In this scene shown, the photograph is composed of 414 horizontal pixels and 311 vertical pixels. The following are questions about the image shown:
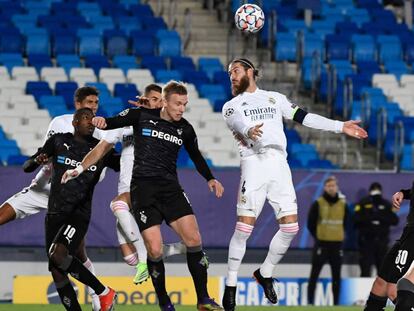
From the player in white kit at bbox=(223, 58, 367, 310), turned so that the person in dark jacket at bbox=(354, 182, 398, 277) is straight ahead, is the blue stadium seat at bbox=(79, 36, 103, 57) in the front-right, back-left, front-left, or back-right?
front-left

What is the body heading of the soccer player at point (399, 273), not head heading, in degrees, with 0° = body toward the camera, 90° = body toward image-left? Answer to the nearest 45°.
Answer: approximately 45°

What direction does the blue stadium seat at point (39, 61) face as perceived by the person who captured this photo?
facing the viewer

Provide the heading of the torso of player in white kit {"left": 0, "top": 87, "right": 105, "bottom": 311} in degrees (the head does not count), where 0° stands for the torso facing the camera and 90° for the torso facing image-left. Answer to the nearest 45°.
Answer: approximately 315°

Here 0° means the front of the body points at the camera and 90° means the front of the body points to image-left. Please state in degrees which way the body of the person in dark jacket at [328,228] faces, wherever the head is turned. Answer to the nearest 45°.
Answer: approximately 0°

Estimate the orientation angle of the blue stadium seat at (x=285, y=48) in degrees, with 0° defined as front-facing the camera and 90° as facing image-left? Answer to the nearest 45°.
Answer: approximately 0°

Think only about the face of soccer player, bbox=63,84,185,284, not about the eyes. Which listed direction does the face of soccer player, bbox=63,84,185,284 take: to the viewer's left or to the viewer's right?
to the viewer's right

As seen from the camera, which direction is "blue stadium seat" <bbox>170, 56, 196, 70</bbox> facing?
toward the camera

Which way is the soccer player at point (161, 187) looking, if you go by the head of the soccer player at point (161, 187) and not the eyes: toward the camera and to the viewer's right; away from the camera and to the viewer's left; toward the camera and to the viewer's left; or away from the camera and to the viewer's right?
toward the camera and to the viewer's right

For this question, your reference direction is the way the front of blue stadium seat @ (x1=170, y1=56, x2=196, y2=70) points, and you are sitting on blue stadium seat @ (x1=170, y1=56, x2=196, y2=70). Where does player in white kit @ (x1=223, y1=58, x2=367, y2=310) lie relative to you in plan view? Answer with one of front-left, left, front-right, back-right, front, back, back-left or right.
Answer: front

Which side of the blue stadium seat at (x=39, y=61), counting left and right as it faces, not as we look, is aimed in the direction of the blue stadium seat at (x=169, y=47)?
left

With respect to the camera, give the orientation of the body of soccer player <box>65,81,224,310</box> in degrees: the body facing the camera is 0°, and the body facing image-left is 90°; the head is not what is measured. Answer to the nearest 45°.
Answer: approximately 315°
